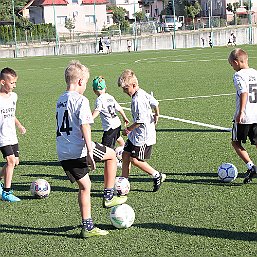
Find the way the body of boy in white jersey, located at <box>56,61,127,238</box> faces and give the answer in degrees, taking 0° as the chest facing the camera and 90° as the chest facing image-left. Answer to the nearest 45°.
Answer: approximately 225°

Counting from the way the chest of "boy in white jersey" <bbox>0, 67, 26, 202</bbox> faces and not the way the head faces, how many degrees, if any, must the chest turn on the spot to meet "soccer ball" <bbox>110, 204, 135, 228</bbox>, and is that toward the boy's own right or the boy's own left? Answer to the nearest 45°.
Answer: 0° — they already face it

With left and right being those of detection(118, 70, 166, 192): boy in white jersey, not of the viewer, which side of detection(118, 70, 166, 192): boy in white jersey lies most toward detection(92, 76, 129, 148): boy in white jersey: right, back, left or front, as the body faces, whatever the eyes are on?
right

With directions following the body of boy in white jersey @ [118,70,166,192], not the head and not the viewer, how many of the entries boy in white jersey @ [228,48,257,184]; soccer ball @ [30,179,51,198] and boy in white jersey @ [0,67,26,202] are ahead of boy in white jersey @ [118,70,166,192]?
2

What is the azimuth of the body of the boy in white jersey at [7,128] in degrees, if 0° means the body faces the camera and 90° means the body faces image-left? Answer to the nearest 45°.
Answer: approximately 315°

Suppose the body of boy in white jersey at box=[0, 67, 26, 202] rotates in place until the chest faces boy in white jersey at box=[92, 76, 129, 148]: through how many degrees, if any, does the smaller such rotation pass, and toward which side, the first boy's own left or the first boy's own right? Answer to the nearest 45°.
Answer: approximately 90° to the first boy's own left
